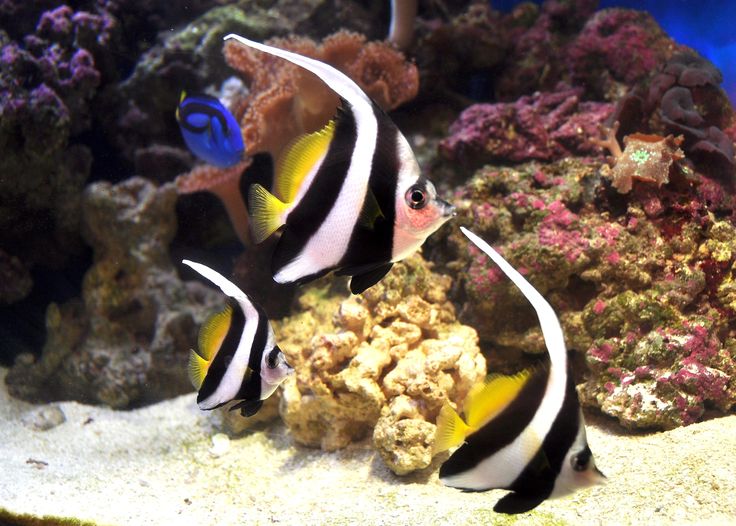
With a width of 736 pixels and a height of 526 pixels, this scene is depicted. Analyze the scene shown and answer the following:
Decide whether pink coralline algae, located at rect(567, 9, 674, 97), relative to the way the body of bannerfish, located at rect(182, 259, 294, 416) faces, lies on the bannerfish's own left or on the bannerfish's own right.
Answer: on the bannerfish's own left

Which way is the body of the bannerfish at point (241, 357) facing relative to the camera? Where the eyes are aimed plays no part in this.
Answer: to the viewer's right

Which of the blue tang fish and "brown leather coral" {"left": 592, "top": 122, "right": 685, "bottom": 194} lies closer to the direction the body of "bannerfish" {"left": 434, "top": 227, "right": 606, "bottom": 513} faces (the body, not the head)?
the brown leather coral

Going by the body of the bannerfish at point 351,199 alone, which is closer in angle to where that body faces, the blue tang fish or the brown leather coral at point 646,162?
the brown leather coral

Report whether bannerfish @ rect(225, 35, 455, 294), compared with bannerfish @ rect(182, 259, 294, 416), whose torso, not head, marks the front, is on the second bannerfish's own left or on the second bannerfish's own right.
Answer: on the second bannerfish's own right

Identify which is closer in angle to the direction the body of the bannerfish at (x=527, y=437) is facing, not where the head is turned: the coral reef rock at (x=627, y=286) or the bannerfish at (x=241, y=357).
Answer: the coral reef rock

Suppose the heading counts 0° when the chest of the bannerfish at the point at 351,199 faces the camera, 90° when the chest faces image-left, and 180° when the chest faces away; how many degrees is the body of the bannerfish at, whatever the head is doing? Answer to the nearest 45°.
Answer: approximately 270°

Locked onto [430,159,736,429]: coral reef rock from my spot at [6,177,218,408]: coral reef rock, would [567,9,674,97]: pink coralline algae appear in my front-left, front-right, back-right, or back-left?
front-left

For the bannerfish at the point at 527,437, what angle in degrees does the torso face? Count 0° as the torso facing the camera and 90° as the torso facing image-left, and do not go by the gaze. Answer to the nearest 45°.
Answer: approximately 270°

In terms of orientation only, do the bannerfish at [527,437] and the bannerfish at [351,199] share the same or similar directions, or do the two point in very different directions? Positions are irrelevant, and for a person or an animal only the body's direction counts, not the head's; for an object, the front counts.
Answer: same or similar directions
